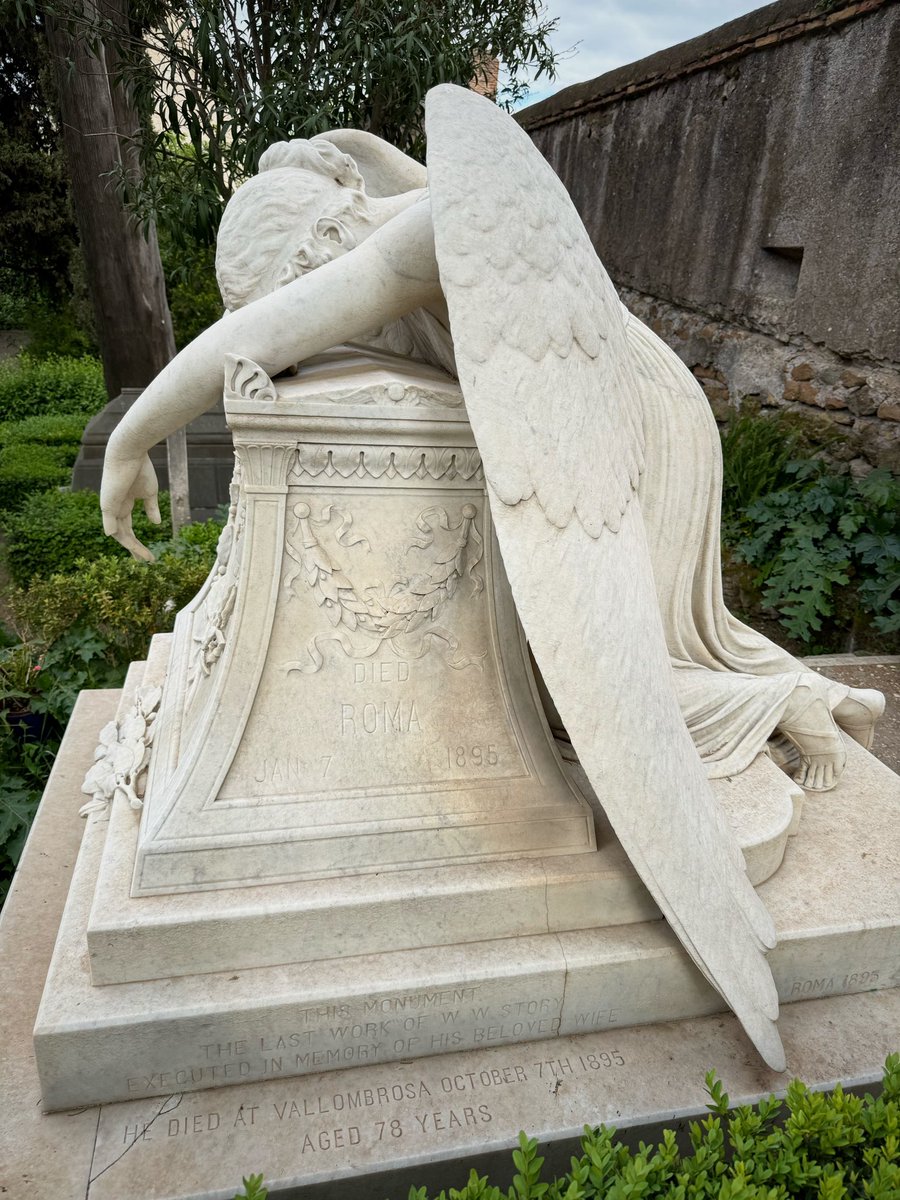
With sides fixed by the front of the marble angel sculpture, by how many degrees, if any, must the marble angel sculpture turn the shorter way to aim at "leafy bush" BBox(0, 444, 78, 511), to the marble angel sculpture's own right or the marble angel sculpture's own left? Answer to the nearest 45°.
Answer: approximately 45° to the marble angel sculpture's own right

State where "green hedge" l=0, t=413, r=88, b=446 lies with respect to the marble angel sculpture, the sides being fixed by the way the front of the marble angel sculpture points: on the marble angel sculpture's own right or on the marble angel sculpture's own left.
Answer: on the marble angel sculpture's own right

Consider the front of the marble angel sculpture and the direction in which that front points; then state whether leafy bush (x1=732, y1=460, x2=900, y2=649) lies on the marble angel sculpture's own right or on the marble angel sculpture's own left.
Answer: on the marble angel sculpture's own right

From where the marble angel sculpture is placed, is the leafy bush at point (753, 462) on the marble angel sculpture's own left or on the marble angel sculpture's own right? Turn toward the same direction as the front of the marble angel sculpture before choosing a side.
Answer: on the marble angel sculpture's own right

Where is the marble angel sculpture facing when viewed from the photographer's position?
facing to the left of the viewer

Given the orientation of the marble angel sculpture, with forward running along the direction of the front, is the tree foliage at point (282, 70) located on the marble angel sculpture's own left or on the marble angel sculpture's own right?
on the marble angel sculpture's own right
